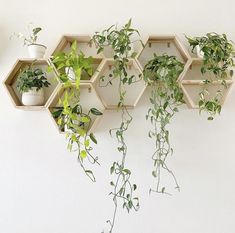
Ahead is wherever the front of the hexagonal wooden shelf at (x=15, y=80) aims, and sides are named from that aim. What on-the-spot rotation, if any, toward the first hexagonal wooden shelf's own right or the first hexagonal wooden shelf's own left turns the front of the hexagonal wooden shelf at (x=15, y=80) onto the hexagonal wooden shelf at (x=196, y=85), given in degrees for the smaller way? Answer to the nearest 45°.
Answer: approximately 45° to the first hexagonal wooden shelf's own left

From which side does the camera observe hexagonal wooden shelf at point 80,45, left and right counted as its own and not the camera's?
front

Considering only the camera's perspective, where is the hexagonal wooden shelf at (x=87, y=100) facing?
facing the viewer

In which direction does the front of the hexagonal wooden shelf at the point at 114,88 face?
toward the camera

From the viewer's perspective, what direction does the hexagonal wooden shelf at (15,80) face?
toward the camera
